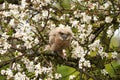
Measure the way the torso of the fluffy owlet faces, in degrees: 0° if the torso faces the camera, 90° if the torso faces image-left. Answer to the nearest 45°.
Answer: approximately 315°
